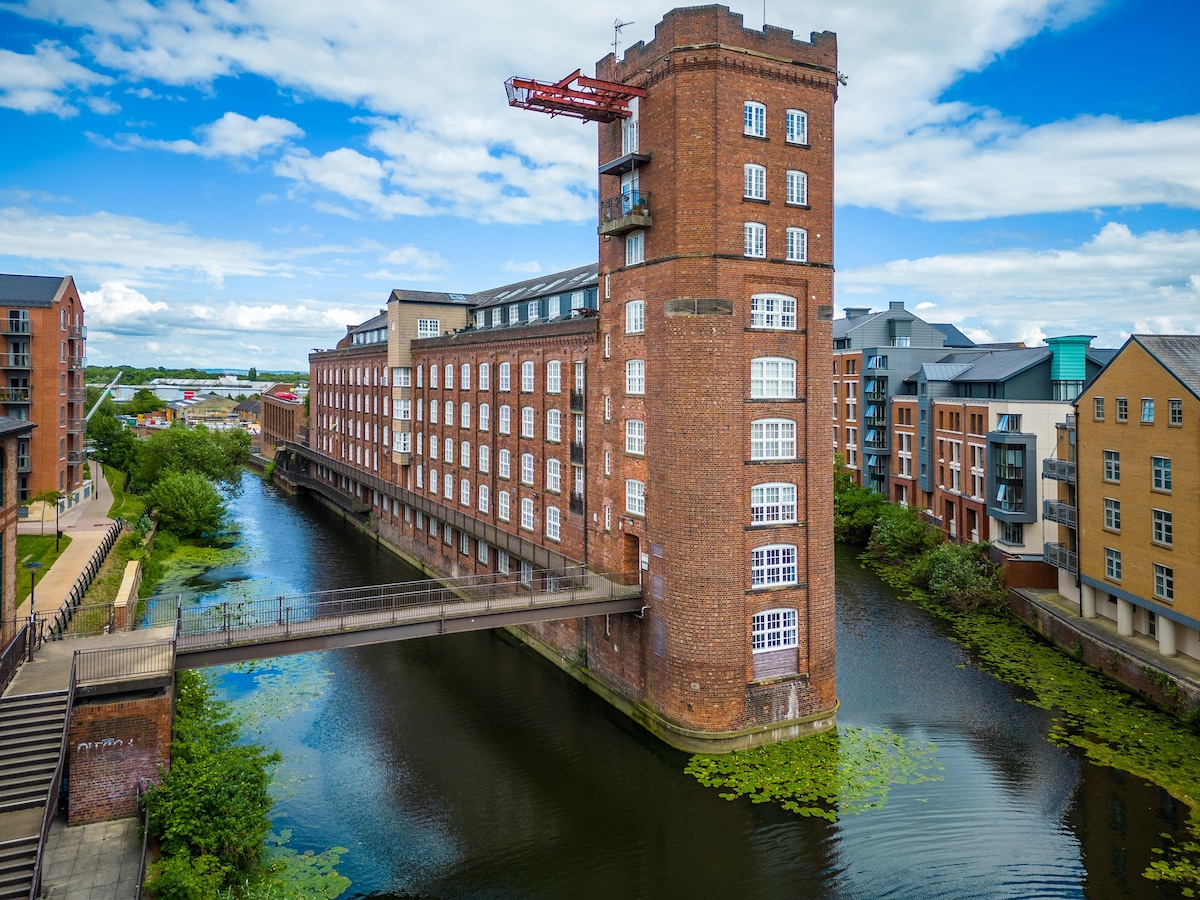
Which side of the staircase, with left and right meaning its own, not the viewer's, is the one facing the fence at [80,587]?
back

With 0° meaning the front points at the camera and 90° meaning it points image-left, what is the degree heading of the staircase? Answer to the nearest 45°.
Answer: approximately 0°
